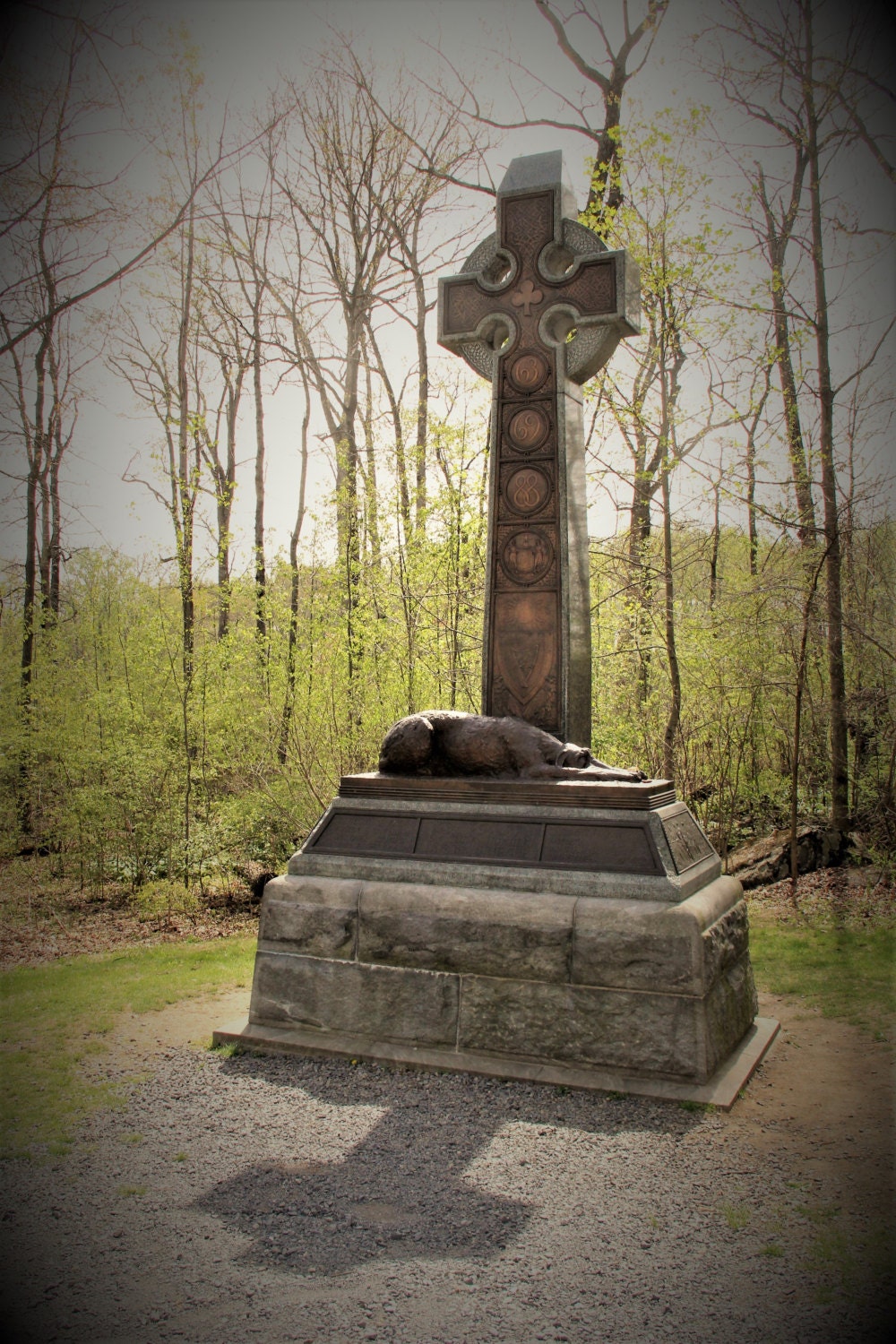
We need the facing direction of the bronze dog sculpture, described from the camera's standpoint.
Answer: facing to the right of the viewer
